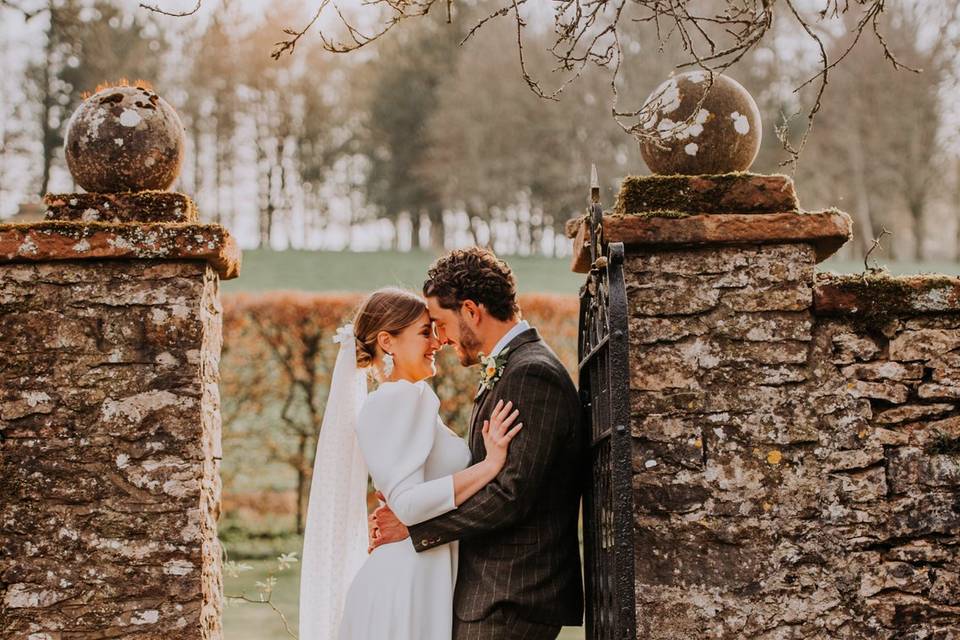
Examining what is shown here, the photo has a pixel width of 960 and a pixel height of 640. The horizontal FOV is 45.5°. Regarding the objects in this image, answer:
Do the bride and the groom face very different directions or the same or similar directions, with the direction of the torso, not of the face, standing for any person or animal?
very different directions

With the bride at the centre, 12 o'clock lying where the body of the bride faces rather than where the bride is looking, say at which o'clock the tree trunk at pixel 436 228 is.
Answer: The tree trunk is roughly at 9 o'clock from the bride.

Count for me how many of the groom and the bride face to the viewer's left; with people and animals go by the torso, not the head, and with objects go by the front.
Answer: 1

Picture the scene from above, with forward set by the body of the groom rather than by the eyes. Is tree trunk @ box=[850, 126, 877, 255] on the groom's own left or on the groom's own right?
on the groom's own right

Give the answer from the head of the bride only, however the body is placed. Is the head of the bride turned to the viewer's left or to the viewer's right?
to the viewer's right

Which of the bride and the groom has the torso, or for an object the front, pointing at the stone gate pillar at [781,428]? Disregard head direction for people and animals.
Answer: the bride

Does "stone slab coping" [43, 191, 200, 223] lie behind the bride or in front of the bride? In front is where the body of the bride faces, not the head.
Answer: behind

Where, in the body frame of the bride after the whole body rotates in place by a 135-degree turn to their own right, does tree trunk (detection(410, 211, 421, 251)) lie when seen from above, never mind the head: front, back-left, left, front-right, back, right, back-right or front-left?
back-right

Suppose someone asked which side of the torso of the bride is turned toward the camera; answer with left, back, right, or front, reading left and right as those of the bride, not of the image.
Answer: right

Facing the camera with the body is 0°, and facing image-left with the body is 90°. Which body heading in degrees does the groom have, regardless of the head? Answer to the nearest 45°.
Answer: approximately 90°

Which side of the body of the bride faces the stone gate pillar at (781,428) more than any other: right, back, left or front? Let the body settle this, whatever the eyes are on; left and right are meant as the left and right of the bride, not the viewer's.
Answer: front
